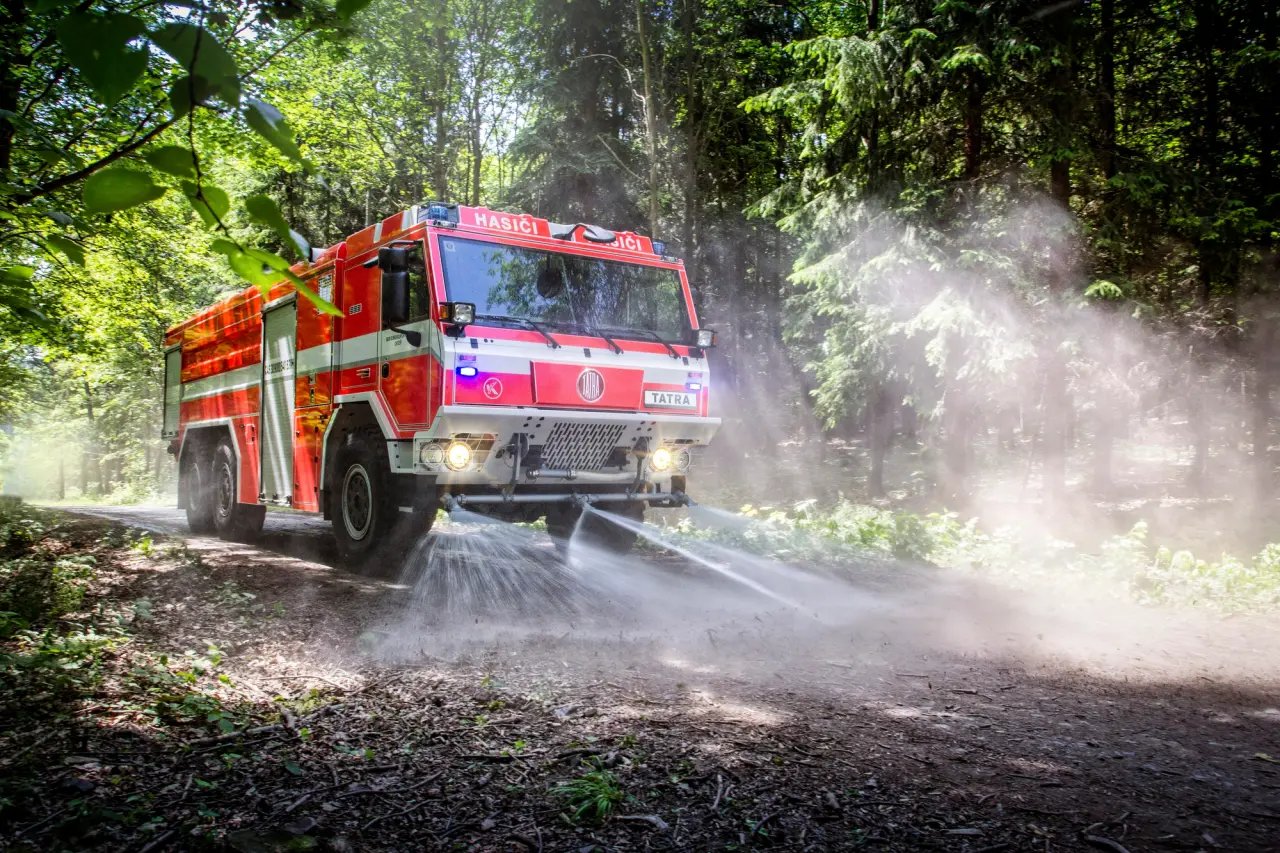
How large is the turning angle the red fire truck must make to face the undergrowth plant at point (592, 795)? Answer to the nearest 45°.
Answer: approximately 45° to its right

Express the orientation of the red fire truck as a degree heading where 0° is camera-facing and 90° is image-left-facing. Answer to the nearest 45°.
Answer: approximately 315°
